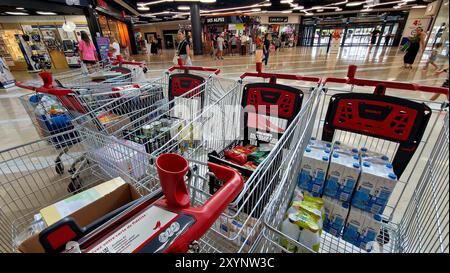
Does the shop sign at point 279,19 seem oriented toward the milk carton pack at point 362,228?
yes

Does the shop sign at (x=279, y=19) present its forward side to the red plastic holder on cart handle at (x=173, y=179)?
yes

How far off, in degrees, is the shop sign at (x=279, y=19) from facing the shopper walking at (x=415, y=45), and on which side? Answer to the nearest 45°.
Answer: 0° — it already faces them

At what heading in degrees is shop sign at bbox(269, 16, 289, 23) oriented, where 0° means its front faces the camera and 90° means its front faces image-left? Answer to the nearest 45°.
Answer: approximately 0°

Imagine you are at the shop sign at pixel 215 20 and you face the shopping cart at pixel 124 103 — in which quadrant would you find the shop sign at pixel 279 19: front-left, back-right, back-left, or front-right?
back-left
